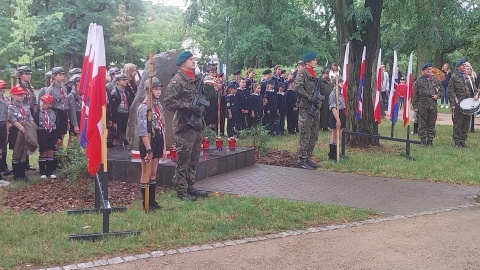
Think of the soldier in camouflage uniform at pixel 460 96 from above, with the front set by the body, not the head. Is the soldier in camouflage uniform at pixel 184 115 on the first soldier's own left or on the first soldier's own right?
on the first soldier's own right

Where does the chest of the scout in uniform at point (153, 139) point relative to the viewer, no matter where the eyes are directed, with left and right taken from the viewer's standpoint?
facing the viewer and to the right of the viewer

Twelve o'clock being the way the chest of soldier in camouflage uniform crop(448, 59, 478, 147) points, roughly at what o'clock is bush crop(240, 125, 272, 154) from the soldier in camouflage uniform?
The bush is roughly at 3 o'clock from the soldier in camouflage uniform.

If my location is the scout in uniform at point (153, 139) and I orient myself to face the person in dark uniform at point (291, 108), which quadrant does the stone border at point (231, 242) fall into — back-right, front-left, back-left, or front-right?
back-right

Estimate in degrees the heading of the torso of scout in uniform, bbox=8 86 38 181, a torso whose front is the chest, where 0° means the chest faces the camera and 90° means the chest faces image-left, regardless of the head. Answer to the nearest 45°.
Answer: approximately 315°

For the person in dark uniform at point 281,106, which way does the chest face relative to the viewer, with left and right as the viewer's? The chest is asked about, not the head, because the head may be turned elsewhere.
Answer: facing the viewer and to the left of the viewer

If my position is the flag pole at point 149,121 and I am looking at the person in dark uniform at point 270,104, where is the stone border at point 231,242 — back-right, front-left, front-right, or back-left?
back-right

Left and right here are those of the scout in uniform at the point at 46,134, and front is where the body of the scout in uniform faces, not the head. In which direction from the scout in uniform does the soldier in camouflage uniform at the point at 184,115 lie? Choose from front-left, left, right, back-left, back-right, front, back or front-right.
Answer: front-left

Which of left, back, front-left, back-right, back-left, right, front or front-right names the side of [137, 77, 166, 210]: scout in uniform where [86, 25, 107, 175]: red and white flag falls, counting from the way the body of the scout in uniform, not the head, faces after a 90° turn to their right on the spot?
front

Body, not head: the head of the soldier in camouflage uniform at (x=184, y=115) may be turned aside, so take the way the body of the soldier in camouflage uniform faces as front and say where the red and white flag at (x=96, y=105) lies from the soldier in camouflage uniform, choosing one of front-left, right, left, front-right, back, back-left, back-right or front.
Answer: back-right

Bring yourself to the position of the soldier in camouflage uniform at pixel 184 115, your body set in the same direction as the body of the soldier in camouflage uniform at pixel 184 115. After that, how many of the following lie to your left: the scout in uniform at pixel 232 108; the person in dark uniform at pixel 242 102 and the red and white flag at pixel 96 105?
2
